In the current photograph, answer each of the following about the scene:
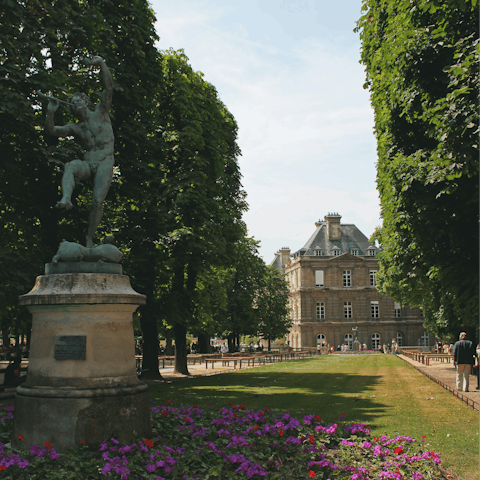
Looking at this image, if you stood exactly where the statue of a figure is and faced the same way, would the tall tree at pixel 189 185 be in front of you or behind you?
behind

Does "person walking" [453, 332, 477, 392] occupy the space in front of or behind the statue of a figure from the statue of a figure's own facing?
behind

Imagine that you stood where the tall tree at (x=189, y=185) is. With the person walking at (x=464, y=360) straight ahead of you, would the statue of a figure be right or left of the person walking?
right

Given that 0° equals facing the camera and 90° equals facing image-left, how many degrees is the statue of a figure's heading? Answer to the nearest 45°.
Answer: approximately 45°
